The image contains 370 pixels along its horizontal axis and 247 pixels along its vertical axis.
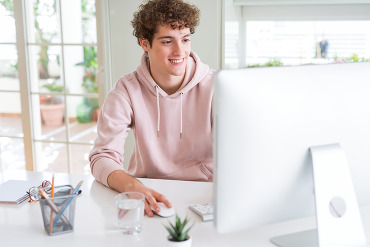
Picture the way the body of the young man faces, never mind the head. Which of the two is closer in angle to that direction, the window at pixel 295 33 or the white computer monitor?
the white computer monitor

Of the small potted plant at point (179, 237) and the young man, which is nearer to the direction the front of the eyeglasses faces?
the small potted plant

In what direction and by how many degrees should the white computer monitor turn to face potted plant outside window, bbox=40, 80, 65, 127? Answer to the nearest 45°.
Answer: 0° — it already faces it

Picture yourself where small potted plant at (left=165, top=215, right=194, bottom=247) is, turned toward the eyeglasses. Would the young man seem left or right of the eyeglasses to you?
right

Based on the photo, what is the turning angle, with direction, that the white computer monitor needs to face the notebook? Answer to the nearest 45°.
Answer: approximately 45° to its left

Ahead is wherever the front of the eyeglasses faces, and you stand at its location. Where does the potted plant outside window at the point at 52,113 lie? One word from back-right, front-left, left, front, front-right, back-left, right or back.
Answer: back-left

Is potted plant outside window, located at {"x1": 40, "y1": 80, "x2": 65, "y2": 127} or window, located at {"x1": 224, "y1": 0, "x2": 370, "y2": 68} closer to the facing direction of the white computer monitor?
the potted plant outside window

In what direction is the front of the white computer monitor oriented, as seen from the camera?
facing away from the viewer and to the left of the viewer

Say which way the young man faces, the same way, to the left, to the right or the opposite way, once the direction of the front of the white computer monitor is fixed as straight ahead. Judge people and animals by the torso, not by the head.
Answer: the opposite way

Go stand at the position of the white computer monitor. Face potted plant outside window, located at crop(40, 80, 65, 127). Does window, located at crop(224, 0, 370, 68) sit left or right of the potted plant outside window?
right

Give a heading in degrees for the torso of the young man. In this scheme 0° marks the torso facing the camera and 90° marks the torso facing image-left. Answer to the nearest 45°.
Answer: approximately 315°
